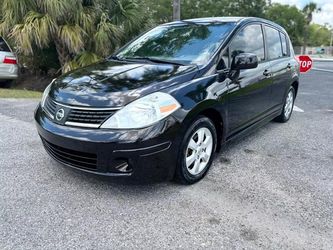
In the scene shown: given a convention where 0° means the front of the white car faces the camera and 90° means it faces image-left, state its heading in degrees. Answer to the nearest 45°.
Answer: approximately 135°

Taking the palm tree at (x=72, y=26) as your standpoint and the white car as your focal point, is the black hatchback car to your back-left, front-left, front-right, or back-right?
back-left

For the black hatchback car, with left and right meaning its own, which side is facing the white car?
right

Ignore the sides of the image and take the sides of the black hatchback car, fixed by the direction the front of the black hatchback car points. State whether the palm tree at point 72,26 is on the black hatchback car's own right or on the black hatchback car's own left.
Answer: on the black hatchback car's own right

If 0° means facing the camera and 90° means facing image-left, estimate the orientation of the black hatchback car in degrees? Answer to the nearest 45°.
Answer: approximately 45°

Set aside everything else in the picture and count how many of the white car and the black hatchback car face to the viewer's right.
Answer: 0
